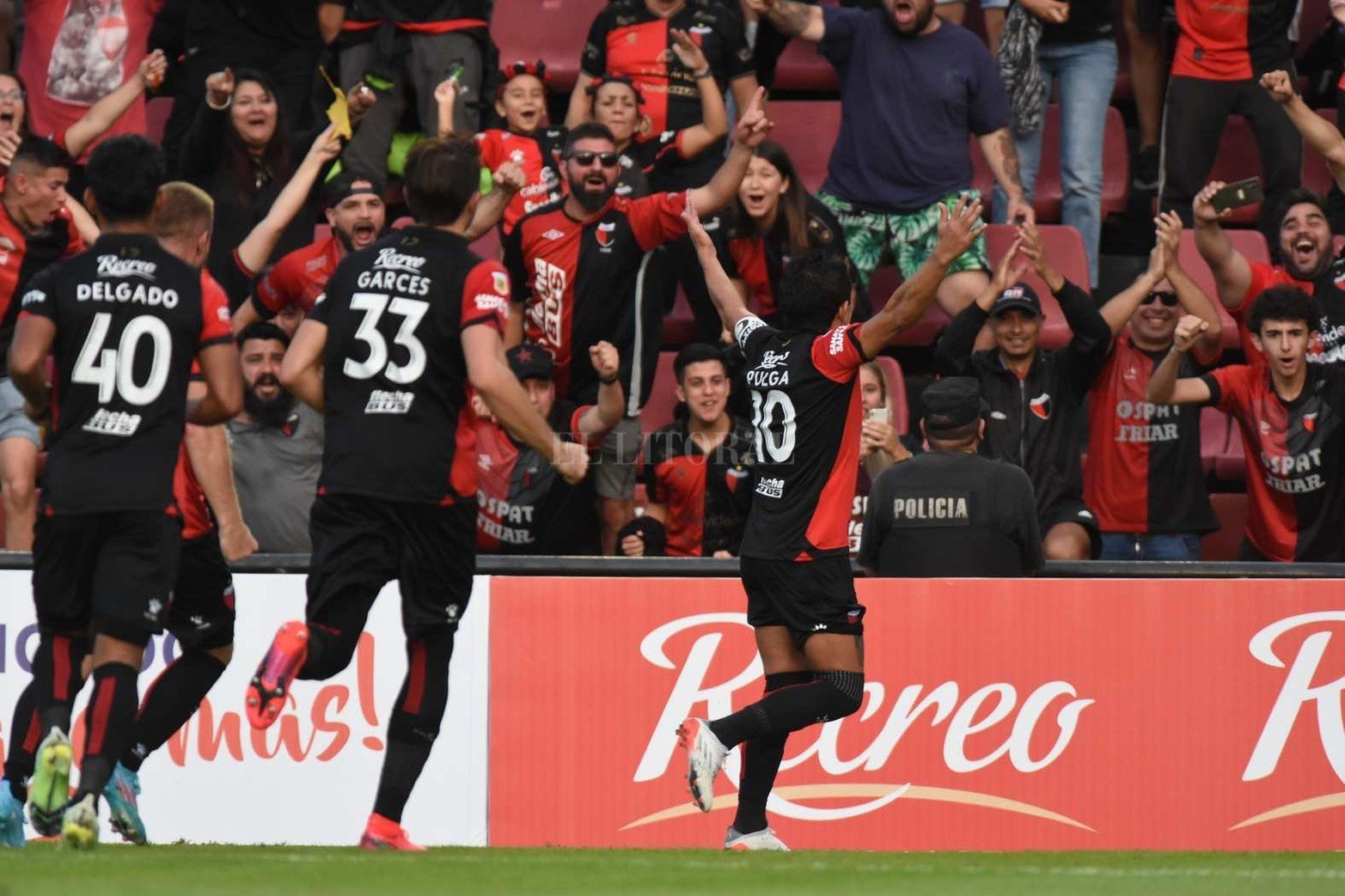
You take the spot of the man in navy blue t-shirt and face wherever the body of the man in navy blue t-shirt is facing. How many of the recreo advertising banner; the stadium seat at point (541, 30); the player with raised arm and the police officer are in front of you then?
3

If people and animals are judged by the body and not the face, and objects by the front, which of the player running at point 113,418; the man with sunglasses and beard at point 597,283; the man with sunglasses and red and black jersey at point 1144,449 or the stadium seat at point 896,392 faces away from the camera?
the player running

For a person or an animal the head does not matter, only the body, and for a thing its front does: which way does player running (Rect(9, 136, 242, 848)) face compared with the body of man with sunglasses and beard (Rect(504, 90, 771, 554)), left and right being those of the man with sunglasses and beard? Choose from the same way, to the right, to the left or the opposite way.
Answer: the opposite way

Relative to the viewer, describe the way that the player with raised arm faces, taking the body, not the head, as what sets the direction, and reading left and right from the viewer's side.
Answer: facing away from the viewer and to the right of the viewer

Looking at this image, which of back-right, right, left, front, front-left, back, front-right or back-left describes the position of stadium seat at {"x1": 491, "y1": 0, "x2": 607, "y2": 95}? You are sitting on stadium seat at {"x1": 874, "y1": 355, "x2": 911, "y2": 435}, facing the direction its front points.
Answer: back-right

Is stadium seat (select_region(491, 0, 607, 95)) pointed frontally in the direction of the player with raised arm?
yes

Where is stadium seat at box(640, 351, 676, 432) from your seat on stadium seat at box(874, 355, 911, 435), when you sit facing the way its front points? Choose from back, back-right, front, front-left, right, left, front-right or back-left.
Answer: right

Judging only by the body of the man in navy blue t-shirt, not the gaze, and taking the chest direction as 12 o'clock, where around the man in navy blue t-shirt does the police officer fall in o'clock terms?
The police officer is roughly at 12 o'clock from the man in navy blue t-shirt.

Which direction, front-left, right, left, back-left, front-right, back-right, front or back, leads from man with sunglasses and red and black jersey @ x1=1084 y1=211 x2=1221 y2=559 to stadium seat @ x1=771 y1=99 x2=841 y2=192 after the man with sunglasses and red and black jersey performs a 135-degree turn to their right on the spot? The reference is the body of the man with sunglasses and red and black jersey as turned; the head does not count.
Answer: front

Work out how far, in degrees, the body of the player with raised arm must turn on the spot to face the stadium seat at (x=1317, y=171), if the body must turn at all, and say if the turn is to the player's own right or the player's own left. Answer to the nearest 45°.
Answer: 0° — they already face it
